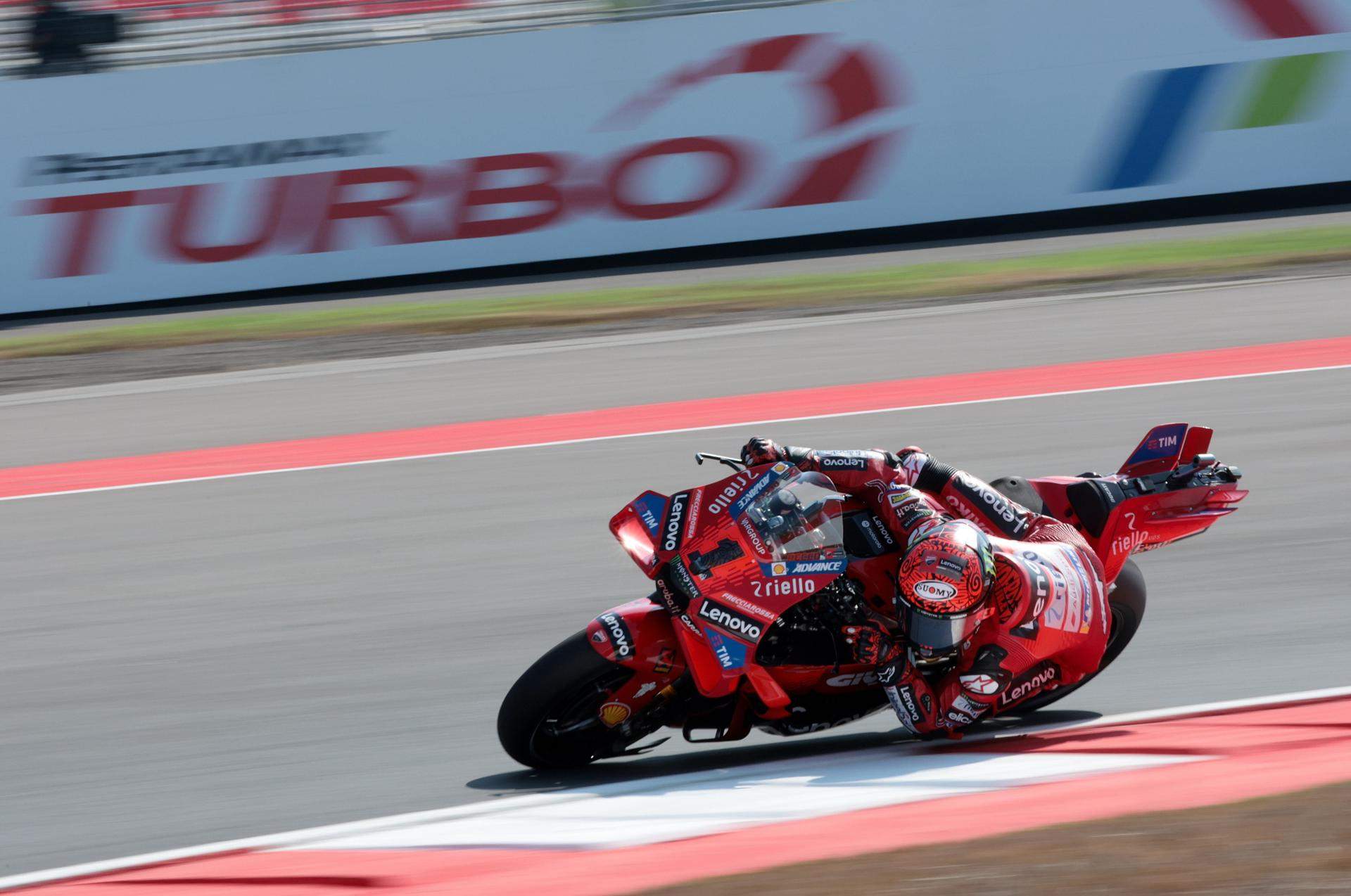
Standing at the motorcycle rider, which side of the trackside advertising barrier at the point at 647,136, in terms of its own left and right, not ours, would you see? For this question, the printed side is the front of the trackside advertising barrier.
front

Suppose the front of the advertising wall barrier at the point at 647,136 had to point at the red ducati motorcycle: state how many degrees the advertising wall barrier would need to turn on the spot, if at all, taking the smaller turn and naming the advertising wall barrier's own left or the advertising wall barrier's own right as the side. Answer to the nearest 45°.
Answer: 0° — it already faces it

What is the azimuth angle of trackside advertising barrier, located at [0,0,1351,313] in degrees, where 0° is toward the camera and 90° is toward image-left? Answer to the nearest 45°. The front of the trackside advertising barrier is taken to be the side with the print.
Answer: approximately 0°
